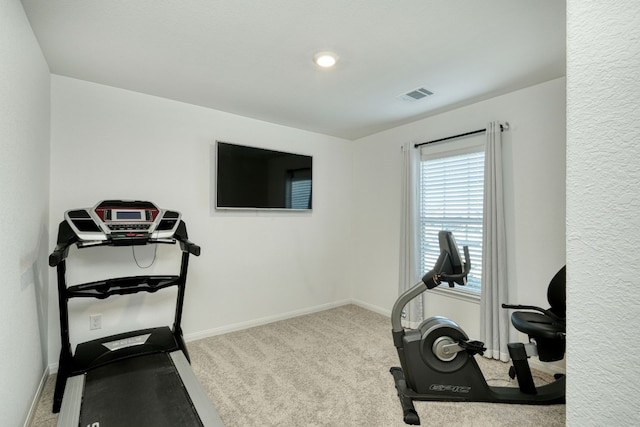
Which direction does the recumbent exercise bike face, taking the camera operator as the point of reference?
facing to the left of the viewer

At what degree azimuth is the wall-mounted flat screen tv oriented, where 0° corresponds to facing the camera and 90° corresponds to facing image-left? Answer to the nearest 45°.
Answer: approximately 315°

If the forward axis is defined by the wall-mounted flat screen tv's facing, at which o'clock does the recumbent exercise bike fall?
The recumbent exercise bike is roughly at 12 o'clock from the wall-mounted flat screen tv.

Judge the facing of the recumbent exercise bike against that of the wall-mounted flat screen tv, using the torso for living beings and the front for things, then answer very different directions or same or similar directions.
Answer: very different directions

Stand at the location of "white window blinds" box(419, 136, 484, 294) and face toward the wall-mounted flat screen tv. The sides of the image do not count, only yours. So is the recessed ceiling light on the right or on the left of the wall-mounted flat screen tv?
left

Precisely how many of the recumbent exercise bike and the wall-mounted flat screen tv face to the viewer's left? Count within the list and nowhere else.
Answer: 1

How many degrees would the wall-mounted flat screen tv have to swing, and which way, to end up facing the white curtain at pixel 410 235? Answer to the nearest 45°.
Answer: approximately 45° to its left

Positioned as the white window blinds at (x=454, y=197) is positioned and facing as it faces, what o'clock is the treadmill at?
The treadmill is roughly at 12 o'clock from the white window blinds.
